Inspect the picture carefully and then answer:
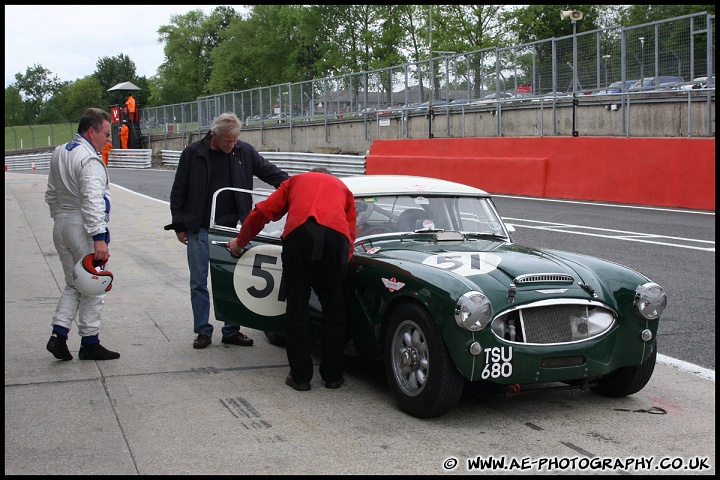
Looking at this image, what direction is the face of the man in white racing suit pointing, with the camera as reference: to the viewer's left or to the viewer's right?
to the viewer's right

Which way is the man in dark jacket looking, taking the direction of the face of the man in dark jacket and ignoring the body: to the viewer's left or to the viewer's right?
to the viewer's right

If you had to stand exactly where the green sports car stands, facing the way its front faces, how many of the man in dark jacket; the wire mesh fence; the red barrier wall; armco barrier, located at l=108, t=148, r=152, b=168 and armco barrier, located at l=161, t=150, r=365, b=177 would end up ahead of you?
0

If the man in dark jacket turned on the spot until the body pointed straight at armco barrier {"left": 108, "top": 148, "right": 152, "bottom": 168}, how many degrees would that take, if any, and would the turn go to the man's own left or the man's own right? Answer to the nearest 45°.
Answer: approximately 135° to the man's own left

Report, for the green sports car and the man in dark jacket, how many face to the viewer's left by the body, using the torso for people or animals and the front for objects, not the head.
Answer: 0

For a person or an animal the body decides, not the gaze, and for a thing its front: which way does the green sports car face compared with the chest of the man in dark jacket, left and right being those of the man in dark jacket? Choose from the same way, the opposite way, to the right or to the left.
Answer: the same way

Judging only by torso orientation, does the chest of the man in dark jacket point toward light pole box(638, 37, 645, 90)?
no

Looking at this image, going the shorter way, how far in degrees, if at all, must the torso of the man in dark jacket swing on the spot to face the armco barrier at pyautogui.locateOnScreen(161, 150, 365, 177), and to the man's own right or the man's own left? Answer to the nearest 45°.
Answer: approximately 135° to the man's own left

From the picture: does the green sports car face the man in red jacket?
no

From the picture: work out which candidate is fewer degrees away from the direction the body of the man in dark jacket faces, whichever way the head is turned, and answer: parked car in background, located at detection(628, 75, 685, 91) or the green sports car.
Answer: the green sports car

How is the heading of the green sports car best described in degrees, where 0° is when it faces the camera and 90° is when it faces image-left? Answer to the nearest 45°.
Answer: approximately 315°

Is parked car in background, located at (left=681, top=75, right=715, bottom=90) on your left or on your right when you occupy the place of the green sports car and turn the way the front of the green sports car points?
on your left

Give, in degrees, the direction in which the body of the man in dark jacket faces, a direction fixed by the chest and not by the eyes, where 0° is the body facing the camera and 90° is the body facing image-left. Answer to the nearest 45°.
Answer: approximately 315°

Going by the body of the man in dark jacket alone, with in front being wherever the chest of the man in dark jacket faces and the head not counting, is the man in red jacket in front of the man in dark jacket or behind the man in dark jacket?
in front

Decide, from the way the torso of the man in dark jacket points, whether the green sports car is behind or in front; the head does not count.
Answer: in front

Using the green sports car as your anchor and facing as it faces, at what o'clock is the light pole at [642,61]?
The light pole is roughly at 8 o'clock from the green sports car.

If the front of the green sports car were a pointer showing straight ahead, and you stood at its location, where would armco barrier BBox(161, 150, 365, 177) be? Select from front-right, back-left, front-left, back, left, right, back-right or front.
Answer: back-left
